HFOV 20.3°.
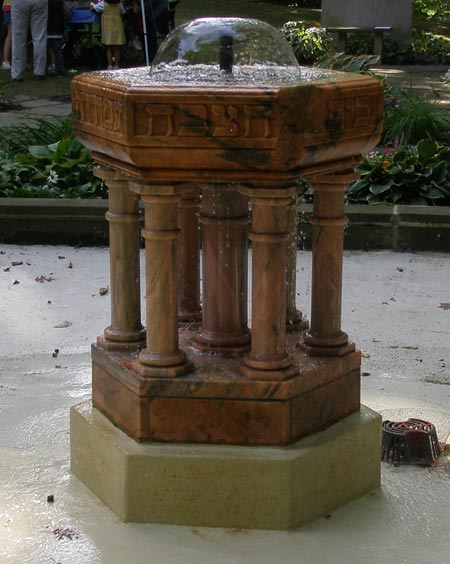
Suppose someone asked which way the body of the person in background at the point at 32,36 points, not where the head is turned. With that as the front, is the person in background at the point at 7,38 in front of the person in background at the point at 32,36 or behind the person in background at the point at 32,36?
in front

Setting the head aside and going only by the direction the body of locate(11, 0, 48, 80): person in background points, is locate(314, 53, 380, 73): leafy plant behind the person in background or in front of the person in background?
behind
